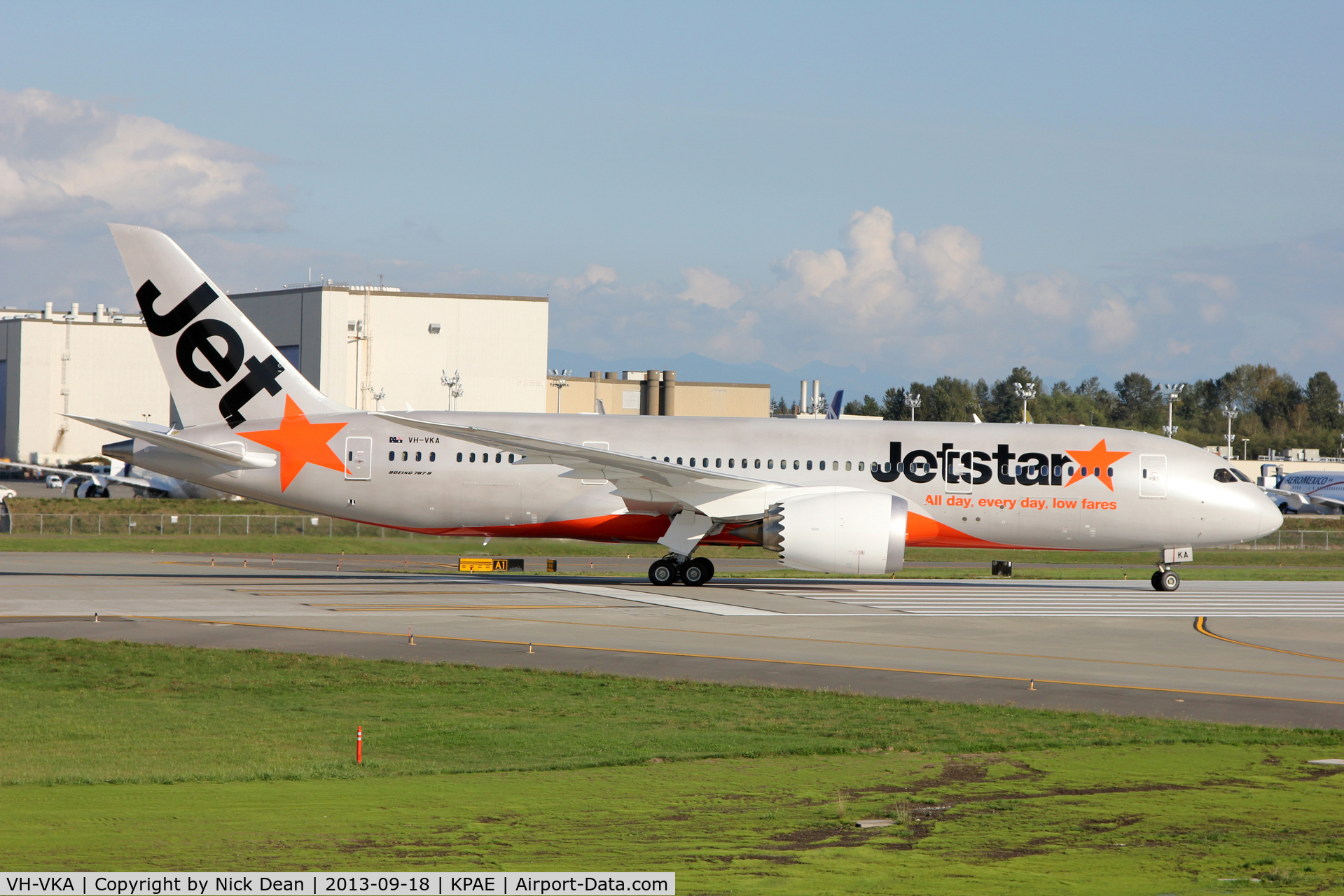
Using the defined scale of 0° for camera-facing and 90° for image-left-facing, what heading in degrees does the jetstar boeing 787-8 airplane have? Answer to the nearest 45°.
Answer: approximately 270°
